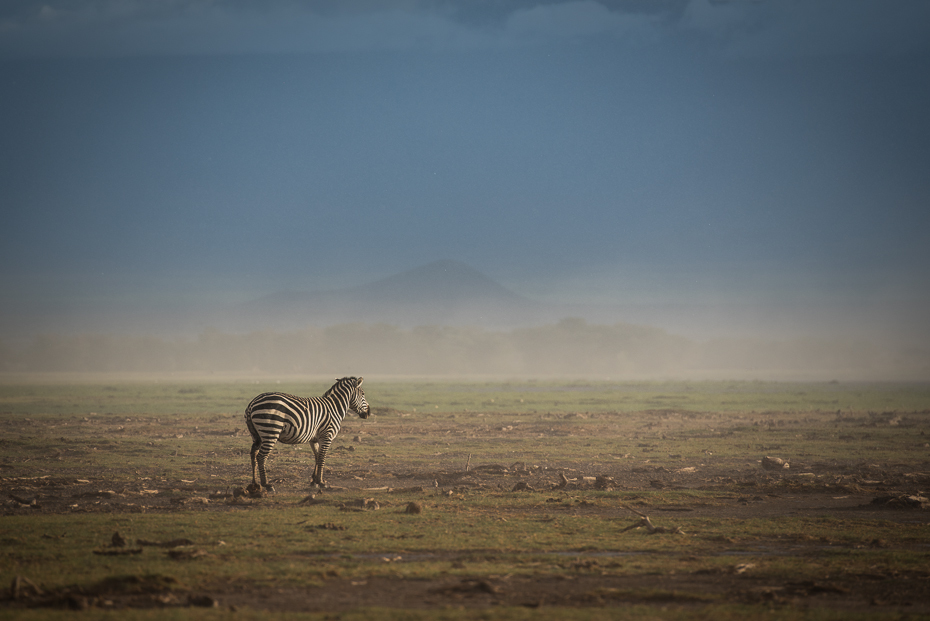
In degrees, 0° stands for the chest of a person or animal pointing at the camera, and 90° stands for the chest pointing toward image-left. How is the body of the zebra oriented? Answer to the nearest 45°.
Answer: approximately 270°
